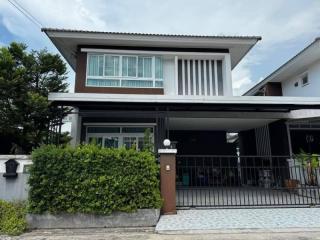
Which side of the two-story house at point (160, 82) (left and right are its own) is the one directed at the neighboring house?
left

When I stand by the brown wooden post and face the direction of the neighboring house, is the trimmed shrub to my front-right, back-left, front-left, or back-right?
back-left

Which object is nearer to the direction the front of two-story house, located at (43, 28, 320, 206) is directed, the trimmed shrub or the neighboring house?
the trimmed shrub

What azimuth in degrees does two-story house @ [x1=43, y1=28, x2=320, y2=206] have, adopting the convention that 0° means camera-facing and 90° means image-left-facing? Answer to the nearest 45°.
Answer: approximately 0°

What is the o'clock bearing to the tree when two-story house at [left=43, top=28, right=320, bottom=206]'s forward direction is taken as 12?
The tree is roughly at 2 o'clock from the two-story house.

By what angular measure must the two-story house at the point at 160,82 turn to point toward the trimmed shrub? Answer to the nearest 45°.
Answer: approximately 45° to its right
